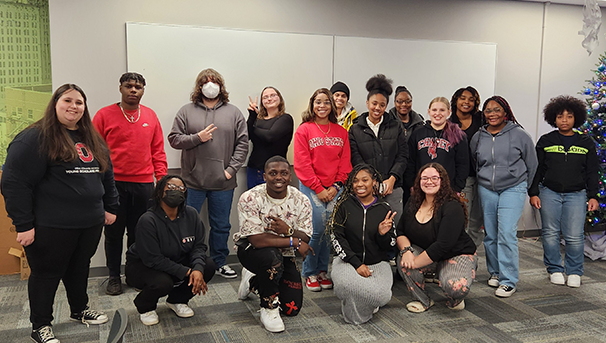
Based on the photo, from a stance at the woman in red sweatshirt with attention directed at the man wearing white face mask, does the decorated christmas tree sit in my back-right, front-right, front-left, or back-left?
back-right

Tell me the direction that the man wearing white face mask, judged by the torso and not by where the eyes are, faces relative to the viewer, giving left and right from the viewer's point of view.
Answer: facing the viewer

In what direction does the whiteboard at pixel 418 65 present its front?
toward the camera

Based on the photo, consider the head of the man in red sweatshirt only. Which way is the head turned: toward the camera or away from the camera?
toward the camera

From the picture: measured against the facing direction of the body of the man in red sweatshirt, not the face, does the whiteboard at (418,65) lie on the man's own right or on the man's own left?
on the man's own left

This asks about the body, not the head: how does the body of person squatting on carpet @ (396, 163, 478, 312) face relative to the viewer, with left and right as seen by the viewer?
facing the viewer and to the left of the viewer

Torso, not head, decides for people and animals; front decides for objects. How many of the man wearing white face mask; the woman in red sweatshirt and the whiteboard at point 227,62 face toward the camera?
3

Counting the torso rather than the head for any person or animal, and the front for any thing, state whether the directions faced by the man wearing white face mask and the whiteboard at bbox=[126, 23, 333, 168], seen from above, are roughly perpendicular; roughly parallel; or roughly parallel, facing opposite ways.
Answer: roughly parallel

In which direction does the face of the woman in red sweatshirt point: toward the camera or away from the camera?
toward the camera

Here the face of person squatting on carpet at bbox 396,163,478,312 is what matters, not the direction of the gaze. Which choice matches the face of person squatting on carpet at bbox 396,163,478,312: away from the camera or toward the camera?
toward the camera

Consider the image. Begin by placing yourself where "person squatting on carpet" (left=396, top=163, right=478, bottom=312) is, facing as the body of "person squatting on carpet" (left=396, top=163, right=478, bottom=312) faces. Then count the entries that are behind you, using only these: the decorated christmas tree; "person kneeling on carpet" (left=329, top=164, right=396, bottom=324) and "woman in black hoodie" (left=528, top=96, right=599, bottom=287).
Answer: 2

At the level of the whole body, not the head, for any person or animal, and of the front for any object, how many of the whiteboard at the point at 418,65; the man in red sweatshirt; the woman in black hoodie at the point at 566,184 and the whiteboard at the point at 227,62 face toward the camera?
4
